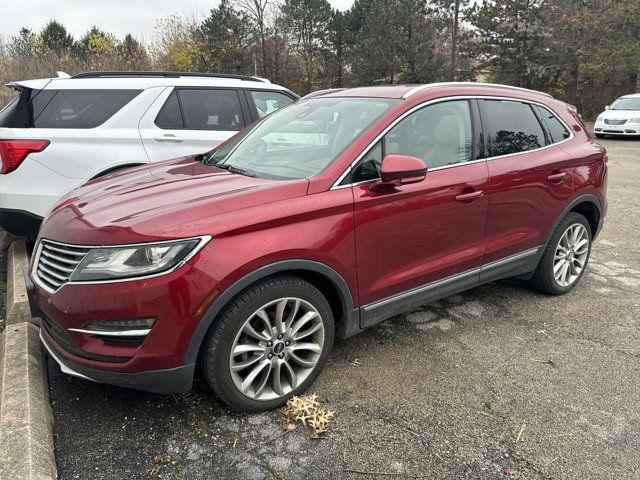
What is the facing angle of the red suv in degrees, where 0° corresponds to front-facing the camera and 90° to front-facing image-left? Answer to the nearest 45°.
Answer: approximately 45°

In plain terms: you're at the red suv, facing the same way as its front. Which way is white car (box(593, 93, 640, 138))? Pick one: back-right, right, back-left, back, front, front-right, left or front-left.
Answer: back

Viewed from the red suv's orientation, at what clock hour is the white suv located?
The white suv is roughly at 3 o'clock from the red suv.

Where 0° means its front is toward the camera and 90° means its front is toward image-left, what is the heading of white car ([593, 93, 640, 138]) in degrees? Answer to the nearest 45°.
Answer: approximately 45°
